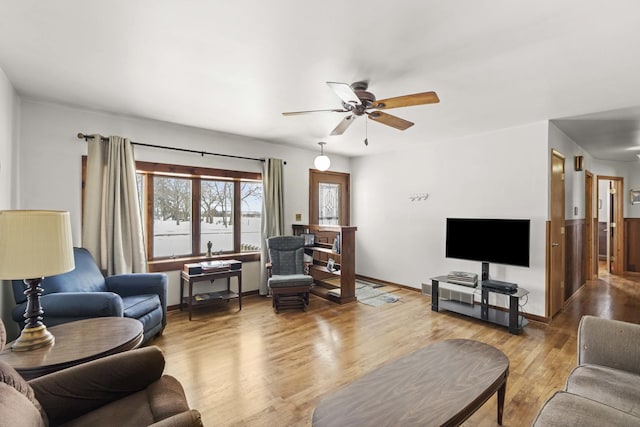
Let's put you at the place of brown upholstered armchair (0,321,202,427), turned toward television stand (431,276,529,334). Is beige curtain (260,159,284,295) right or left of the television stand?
left

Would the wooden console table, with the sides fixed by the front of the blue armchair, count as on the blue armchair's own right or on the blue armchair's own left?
on the blue armchair's own left

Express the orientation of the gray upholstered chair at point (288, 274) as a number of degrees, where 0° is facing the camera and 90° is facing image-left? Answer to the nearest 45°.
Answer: approximately 0°

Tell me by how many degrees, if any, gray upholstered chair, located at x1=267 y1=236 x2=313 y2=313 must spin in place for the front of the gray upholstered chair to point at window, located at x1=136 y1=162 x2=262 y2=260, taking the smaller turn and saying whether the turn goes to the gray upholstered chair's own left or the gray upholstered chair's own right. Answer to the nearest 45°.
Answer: approximately 90° to the gray upholstered chair's own right

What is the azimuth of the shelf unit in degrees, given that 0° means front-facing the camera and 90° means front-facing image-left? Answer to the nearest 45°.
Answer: approximately 45°

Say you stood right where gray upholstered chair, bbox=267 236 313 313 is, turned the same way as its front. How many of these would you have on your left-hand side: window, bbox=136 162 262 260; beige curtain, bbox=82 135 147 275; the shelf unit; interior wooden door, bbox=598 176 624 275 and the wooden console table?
2

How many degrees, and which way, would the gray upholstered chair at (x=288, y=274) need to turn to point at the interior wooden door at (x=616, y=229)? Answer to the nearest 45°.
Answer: approximately 90° to its left

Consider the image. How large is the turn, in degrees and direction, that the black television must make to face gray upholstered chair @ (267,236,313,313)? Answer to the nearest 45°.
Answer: approximately 45° to its right
